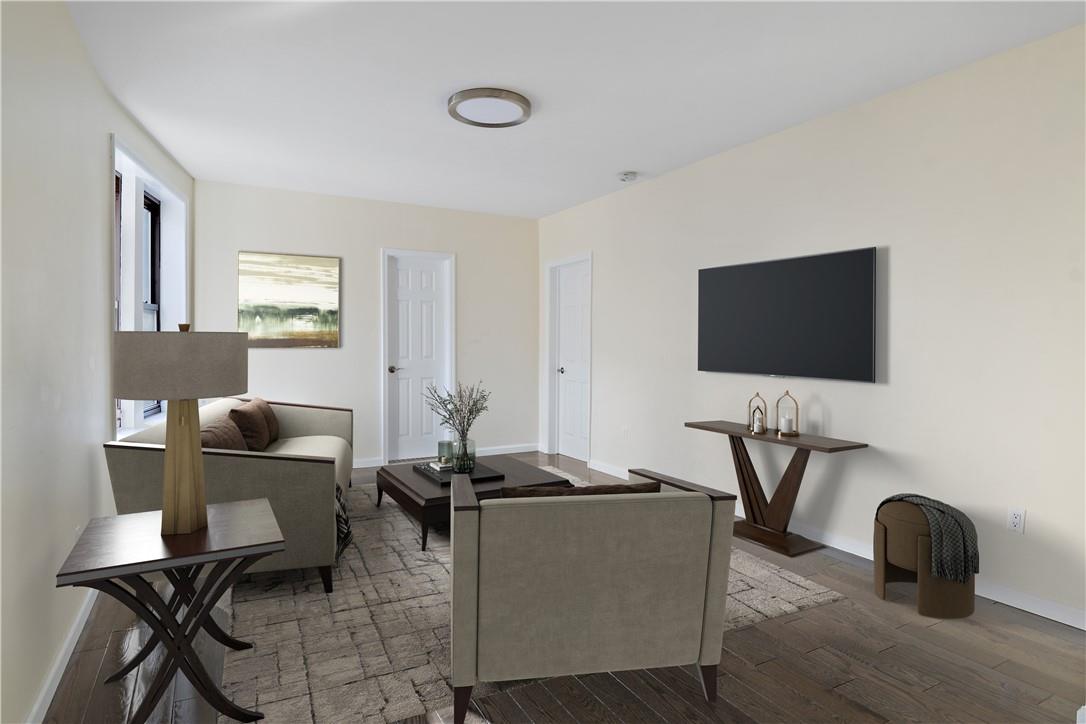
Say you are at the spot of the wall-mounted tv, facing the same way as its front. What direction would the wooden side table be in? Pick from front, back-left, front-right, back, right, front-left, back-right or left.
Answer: front

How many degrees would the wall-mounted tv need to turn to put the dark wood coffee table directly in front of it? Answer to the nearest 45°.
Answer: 0° — it already faces it

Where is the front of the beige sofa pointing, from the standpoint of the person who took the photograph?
facing to the right of the viewer

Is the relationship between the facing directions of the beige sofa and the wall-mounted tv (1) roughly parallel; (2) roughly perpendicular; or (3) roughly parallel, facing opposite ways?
roughly parallel, facing opposite ways

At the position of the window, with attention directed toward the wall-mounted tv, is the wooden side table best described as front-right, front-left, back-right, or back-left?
front-right

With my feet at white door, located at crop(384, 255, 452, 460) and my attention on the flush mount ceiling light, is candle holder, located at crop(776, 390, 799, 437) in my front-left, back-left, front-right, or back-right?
front-left

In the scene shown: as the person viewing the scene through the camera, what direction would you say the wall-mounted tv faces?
facing the viewer and to the left of the viewer

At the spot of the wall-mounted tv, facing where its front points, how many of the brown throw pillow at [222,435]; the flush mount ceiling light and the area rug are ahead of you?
3

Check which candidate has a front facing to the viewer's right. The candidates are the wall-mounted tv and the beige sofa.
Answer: the beige sofa
